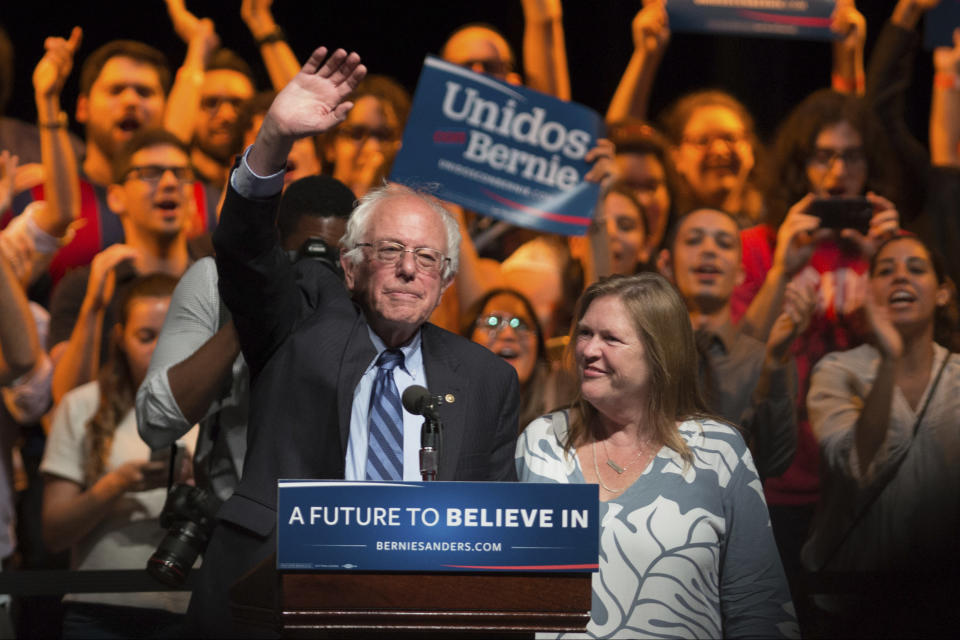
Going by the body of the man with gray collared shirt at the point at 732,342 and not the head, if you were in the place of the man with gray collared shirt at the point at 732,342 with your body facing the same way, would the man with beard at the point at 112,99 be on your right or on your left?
on your right

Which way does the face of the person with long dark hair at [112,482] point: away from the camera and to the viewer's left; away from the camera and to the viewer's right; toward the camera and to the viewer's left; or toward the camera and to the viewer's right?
toward the camera and to the viewer's right

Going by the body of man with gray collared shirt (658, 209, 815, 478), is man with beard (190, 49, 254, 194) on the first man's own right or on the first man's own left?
on the first man's own right

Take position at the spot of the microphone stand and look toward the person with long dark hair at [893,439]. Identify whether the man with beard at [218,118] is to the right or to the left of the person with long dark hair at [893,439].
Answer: left

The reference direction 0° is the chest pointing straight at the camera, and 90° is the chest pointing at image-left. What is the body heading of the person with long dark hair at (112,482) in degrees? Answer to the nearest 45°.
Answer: approximately 315°

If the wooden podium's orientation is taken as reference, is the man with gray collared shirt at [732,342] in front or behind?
behind
